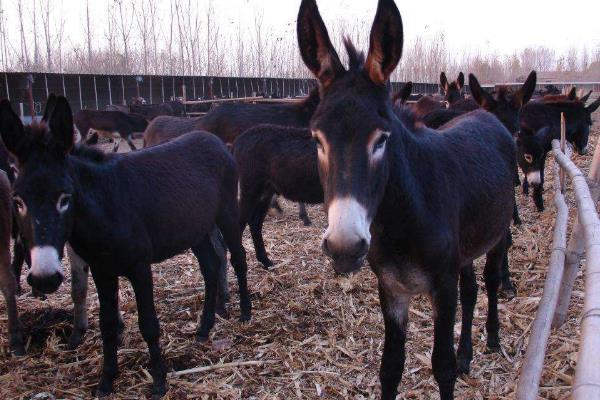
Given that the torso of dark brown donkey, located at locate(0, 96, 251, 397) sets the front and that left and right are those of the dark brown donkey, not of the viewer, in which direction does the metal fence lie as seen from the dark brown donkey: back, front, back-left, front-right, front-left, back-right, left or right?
back-right

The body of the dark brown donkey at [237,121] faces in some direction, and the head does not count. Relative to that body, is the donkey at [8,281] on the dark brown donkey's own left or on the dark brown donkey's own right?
on the dark brown donkey's own right

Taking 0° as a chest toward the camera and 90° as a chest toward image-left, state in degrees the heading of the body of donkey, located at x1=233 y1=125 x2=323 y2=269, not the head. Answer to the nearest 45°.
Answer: approximately 270°

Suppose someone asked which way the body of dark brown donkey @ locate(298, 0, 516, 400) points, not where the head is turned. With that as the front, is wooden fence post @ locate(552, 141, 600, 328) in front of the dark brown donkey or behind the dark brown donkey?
behind

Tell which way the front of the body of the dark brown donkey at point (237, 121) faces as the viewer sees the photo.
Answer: to the viewer's right

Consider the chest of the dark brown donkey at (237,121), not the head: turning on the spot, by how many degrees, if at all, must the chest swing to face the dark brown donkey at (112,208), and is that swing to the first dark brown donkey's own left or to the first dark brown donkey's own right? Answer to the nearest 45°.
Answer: approximately 90° to the first dark brown donkey's own right

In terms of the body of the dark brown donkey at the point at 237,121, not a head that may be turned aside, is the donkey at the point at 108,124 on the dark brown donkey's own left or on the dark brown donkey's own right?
on the dark brown donkey's own left

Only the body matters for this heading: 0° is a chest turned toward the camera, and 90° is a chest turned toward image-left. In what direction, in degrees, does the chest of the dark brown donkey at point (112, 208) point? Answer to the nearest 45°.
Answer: approximately 45°

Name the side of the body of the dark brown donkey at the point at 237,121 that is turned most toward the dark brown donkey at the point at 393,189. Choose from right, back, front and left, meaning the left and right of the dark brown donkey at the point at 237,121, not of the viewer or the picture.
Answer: right

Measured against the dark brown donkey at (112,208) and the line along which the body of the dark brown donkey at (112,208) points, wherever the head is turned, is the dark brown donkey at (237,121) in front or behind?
behind

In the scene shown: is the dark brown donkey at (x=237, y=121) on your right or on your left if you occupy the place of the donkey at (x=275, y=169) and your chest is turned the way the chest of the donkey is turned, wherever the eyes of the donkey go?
on your left
